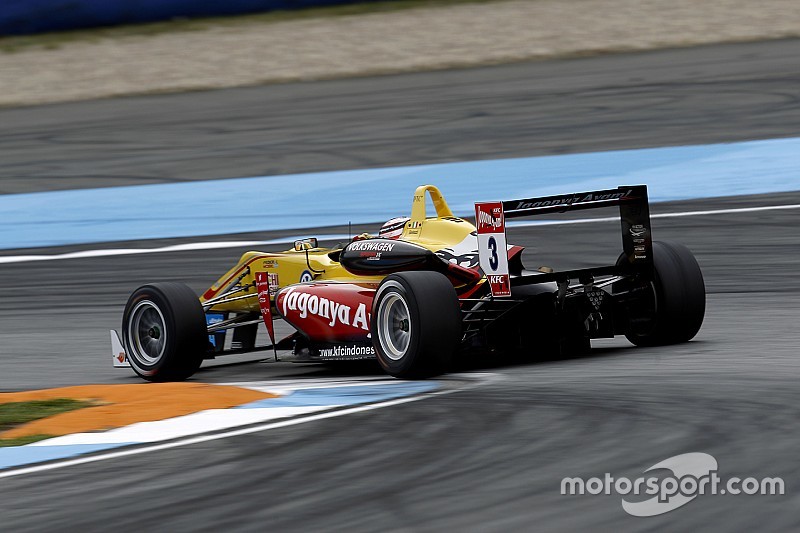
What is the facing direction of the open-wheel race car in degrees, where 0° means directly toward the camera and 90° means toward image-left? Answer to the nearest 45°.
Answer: approximately 135°
